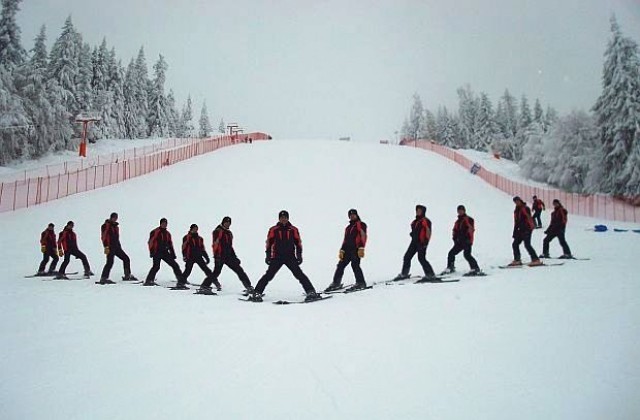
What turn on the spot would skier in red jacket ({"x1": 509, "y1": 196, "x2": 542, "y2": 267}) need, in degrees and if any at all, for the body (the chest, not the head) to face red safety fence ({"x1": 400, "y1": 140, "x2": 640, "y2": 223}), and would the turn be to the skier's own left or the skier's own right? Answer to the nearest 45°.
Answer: approximately 135° to the skier's own right

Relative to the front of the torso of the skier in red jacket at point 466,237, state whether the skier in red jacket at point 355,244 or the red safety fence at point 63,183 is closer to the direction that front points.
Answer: the skier in red jacket

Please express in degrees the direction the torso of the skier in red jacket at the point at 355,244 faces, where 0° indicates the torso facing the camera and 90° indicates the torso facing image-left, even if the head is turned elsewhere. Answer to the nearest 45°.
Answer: approximately 45°

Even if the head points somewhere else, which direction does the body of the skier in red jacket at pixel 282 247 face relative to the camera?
toward the camera

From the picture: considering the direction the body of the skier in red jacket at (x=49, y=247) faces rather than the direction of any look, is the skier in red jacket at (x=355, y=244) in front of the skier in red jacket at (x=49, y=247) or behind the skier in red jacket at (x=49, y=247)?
in front

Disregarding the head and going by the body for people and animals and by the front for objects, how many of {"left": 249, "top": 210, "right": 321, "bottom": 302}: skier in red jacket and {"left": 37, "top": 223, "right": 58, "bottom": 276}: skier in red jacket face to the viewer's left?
0
